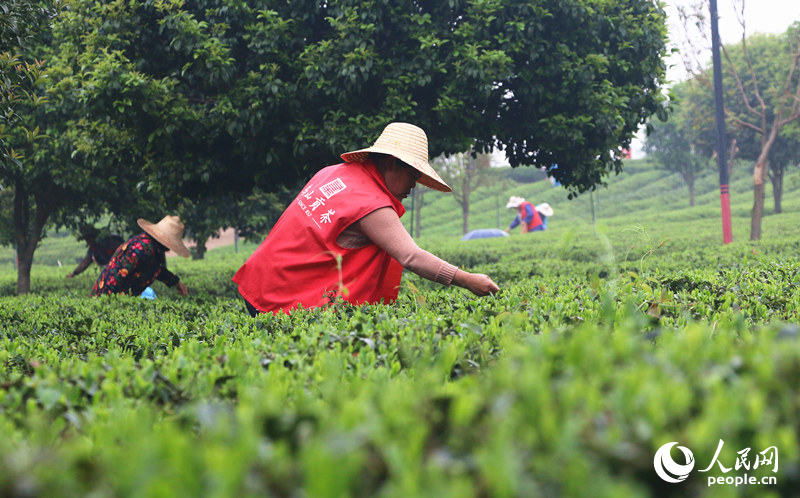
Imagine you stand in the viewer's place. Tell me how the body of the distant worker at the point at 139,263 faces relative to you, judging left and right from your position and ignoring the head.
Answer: facing to the right of the viewer

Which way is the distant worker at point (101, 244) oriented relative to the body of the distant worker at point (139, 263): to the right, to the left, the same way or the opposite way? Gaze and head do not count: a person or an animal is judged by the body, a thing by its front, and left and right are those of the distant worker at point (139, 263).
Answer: the opposite way

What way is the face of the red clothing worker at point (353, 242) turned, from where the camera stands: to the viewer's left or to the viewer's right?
to the viewer's right

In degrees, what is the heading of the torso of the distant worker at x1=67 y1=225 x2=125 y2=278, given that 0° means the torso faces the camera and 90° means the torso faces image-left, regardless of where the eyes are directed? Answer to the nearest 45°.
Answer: approximately 90°

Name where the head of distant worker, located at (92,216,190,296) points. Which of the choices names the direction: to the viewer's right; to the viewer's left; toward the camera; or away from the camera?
to the viewer's right

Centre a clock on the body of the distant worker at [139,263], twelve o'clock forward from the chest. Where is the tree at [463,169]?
The tree is roughly at 10 o'clock from the distant worker.

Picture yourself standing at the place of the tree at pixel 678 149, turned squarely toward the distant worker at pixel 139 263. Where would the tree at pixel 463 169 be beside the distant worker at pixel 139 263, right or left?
right

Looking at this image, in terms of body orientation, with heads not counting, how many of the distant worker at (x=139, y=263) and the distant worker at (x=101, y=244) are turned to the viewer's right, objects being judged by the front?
1

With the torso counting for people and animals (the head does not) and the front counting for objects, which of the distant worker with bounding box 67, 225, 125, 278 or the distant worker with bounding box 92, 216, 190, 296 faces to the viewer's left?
the distant worker with bounding box 67, 225, 125, 278
